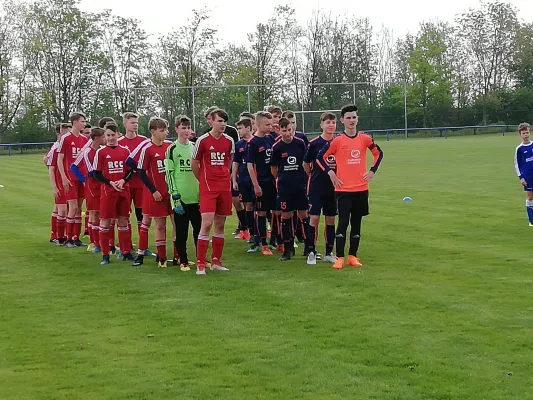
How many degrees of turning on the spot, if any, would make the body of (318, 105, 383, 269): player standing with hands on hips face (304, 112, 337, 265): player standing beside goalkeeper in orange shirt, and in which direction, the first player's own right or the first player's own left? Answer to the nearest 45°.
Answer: approximately 135° to the first player's own right

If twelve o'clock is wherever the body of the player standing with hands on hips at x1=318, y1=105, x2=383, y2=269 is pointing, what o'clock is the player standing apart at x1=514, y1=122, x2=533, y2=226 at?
the player standing apart at x1=514, y1=122, x2=533, y2=226 is roughly at 7 o'clock from the player standing with hands on hips at x1=318, y1=105, x2=383, y2=269.

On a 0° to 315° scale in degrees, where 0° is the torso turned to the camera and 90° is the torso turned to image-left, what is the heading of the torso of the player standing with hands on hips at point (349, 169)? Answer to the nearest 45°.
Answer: approximately 0°
